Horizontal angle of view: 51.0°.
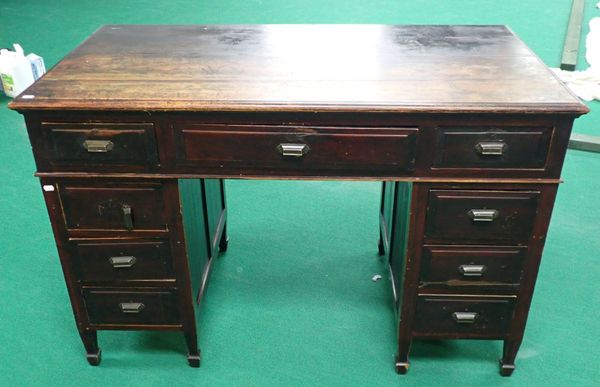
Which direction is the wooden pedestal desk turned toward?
toward the camera

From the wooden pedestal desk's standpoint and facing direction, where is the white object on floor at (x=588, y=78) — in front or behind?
behind

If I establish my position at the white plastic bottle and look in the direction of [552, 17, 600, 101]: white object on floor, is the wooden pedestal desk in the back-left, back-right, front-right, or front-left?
front-right

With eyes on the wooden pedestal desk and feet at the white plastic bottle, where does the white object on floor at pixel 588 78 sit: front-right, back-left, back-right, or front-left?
front-left

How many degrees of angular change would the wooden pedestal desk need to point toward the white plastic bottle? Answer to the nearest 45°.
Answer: approximately 135° to its right
